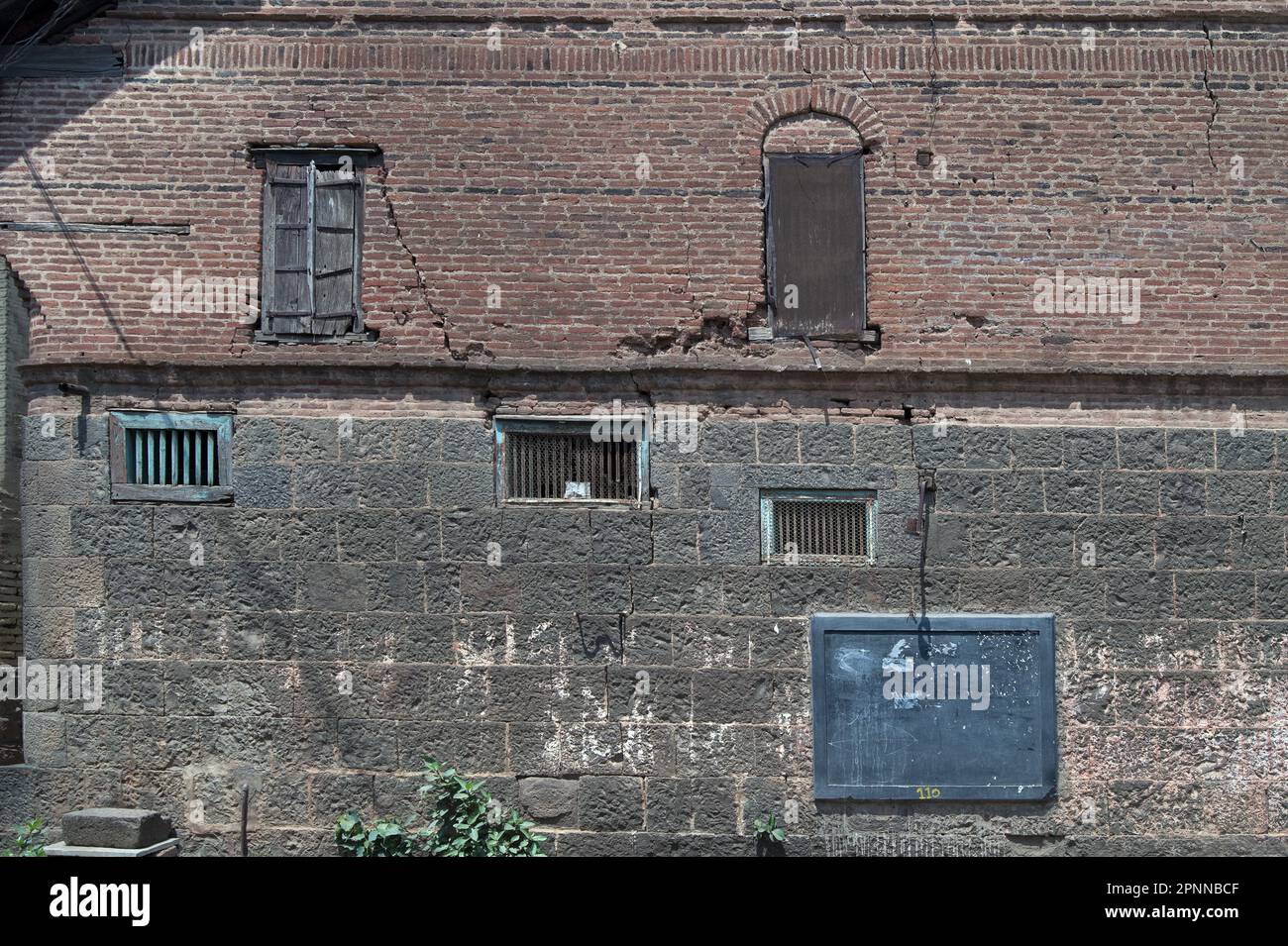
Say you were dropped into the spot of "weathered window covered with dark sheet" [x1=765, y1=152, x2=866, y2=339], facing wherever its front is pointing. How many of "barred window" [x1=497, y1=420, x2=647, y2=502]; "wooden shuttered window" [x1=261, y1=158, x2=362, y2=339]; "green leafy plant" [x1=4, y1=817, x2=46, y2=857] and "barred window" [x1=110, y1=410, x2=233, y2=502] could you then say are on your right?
4

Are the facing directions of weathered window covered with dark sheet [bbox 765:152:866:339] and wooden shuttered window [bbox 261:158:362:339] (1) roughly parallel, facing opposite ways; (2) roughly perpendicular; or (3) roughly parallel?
roughly parallel

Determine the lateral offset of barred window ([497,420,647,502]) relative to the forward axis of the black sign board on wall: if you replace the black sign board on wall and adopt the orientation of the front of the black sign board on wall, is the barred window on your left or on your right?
on your right

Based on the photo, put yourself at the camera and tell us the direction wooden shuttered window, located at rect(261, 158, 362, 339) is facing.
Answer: facing the viewer

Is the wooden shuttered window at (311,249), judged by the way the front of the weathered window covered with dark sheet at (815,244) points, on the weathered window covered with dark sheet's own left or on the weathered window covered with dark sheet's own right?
on the weathered window covered with dark sheet's own right

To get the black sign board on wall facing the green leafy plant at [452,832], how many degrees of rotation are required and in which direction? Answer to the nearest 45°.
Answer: approximately 90° to its right

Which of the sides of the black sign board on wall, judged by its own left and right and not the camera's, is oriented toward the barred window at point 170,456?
right

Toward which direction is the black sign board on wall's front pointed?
toward the camera

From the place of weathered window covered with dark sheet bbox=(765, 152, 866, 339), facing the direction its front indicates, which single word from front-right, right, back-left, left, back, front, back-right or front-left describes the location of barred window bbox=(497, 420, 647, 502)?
right

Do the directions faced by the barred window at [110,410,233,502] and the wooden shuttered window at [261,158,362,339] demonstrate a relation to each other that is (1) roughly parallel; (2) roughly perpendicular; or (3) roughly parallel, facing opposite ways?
roughly parallel

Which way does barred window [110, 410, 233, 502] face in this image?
toward the camera
